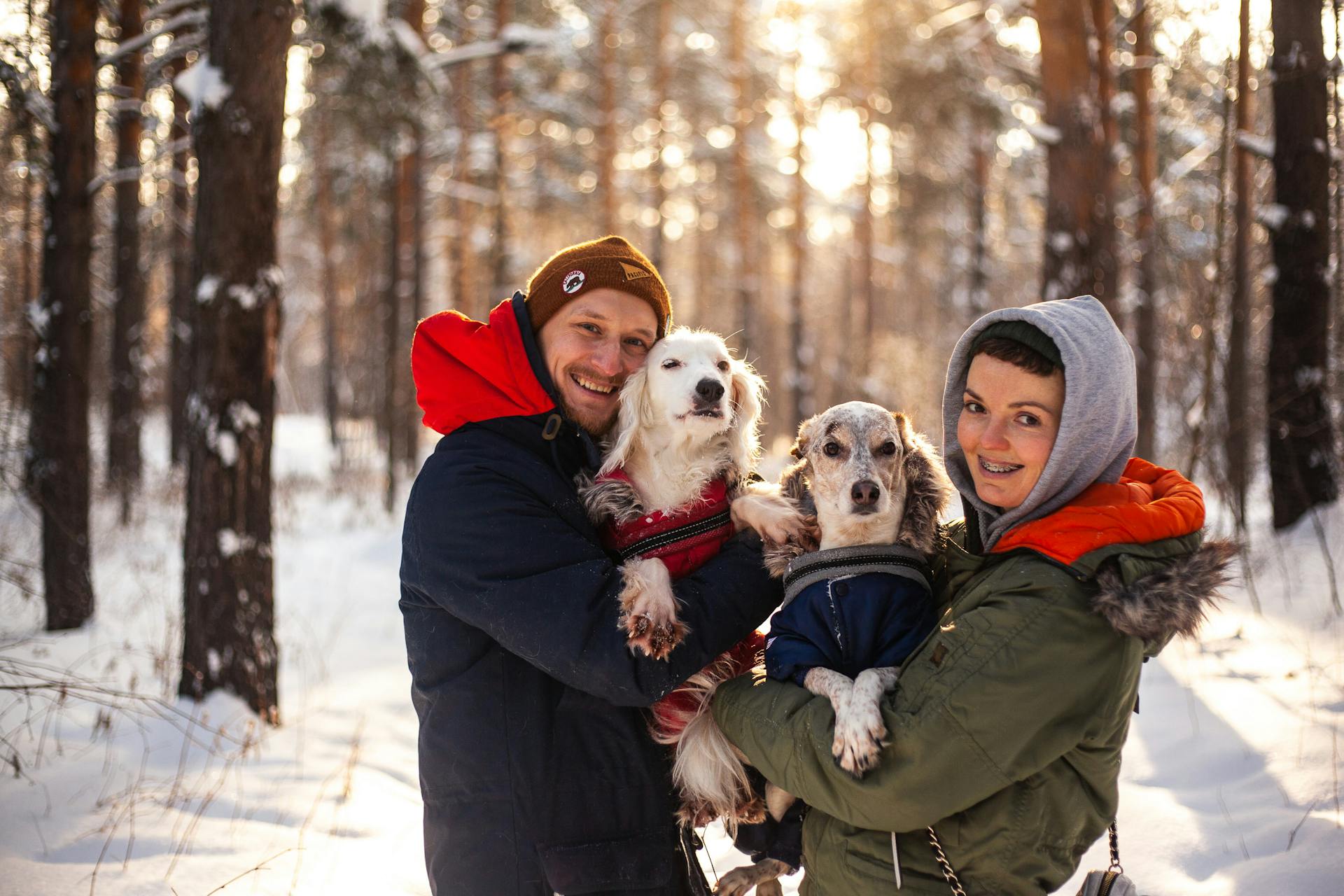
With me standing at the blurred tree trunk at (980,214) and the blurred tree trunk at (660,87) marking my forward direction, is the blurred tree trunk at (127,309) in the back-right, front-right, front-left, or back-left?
front-left

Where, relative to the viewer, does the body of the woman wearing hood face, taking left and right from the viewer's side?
facing to the left of the viewer

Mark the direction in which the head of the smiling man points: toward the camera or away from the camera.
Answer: toward the camera

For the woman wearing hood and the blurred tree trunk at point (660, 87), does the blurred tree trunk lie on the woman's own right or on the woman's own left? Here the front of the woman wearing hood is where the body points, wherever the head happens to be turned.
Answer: on the woman's own right

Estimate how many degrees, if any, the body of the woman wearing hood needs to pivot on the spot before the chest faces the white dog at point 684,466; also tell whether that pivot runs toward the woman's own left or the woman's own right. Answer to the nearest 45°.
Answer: approximately 45° to the woman's own right

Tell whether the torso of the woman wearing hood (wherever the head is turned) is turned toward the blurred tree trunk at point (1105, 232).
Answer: no
